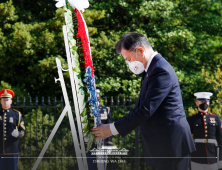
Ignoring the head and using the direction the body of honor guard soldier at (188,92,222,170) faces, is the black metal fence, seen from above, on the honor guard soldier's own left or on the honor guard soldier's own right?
on the honor guard soldier's own right

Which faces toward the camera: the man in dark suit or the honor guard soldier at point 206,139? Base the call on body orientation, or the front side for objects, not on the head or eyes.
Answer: the honor guard soldier

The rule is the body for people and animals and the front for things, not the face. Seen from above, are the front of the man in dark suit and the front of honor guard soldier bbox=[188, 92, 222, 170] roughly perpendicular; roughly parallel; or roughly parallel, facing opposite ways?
roughly perpendicular

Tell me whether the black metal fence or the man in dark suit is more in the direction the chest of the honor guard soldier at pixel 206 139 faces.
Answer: the man in dark suit

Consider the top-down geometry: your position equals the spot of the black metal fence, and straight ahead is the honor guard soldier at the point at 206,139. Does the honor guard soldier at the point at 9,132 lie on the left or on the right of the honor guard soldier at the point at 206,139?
right

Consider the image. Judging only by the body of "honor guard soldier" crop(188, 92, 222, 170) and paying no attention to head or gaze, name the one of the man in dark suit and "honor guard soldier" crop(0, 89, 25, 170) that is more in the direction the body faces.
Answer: the man in dark suit

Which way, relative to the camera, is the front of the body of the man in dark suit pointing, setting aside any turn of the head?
to the viewer's left

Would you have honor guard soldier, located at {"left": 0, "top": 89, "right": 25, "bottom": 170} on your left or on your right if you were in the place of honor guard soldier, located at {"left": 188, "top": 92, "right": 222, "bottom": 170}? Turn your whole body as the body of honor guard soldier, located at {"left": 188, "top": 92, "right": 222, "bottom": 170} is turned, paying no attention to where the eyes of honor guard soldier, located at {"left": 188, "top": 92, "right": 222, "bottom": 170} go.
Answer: on your right

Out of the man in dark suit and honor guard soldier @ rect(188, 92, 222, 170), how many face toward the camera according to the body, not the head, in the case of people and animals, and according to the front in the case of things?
1

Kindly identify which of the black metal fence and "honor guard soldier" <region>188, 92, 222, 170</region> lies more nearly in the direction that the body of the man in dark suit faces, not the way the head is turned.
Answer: the black metal fence

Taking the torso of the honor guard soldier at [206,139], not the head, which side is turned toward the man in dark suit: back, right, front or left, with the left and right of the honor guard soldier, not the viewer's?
front

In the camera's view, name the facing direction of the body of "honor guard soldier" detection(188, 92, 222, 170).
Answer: toward the camera
